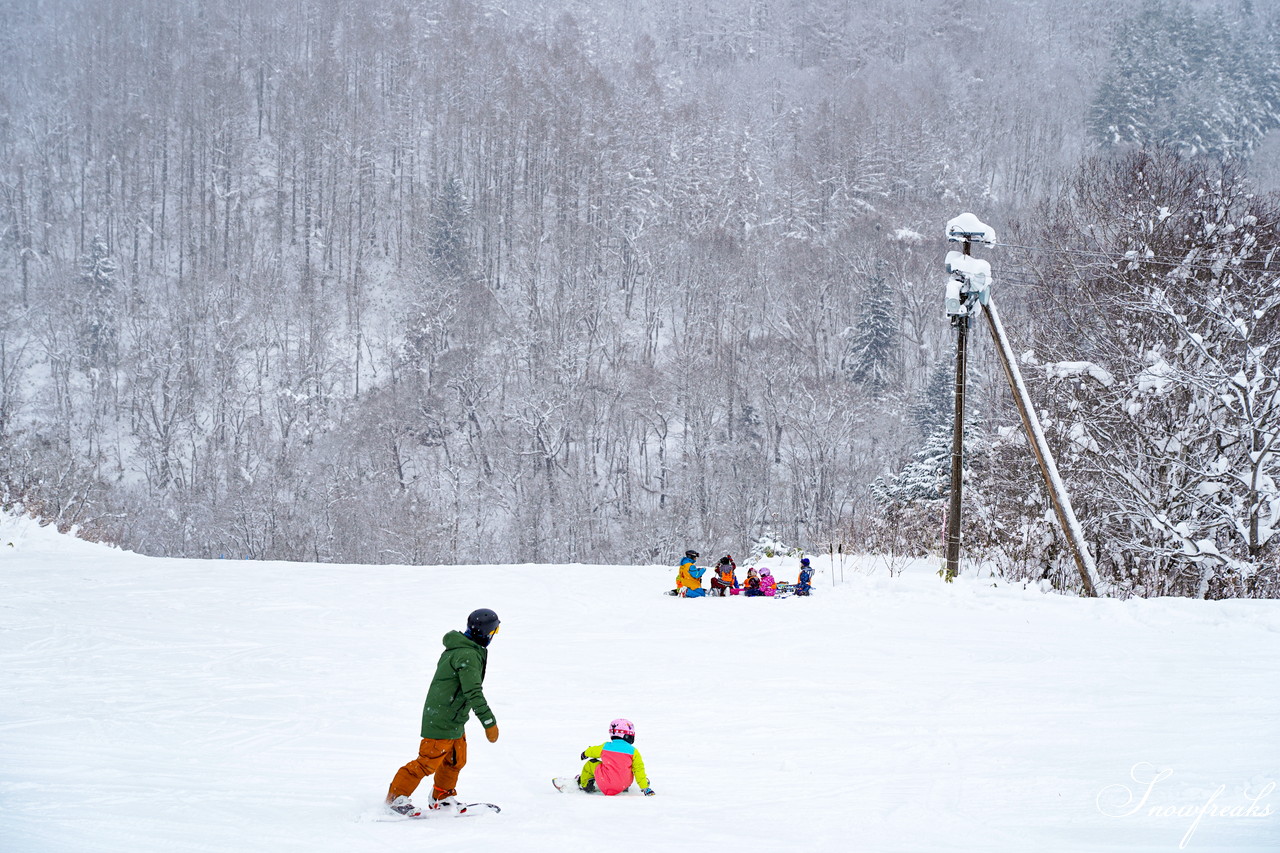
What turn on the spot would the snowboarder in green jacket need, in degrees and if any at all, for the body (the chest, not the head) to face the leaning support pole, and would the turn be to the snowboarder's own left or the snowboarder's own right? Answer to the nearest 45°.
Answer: approximately 45° to the snowboarder's own left

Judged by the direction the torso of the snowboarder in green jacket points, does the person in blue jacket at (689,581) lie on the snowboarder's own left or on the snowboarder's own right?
on the snowboarder's own left

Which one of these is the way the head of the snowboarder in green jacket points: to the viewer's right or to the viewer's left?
to the viewer's right

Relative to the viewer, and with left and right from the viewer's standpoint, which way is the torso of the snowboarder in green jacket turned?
facing to the right of the viewer

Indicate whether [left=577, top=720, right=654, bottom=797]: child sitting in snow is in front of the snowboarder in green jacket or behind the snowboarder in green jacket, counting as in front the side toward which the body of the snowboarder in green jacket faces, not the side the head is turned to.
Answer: in front
